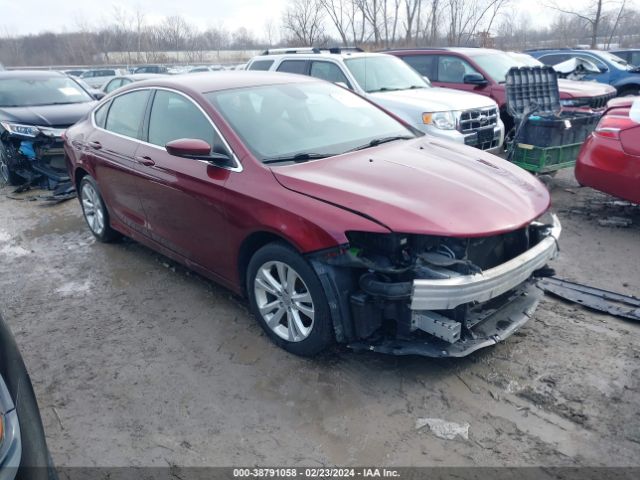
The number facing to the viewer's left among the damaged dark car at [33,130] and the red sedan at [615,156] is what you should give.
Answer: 0

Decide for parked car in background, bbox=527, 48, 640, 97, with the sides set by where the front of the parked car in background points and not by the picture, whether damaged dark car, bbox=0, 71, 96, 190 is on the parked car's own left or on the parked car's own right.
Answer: on the parked car's own right

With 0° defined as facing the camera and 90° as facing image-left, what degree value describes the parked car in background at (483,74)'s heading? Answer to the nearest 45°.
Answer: approximately 315°

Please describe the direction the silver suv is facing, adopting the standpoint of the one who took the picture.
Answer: facing the viewer and to the right of the viewer

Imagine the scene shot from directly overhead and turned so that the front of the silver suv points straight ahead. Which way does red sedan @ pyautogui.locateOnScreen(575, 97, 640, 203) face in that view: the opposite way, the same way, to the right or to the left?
to the left

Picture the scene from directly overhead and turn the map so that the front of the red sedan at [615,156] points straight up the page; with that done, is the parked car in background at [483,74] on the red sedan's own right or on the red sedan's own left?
on the red sedan's own left

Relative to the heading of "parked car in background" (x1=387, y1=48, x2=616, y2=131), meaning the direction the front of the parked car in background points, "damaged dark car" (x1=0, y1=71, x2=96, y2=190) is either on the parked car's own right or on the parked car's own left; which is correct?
on the parked car's own right

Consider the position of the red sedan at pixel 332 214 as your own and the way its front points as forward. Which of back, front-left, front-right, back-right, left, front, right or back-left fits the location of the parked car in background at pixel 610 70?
left

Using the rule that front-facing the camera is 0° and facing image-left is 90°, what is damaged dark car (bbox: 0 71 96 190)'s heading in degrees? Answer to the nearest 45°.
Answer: approximately 315°

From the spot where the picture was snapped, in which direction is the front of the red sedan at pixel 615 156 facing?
facing away from the viewer and to the right of the viewer

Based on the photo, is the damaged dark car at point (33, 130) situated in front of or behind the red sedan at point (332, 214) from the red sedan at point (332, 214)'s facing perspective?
behind

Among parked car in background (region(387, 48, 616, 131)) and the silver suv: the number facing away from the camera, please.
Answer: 0

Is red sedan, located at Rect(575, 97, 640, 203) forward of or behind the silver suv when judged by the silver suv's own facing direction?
forward
